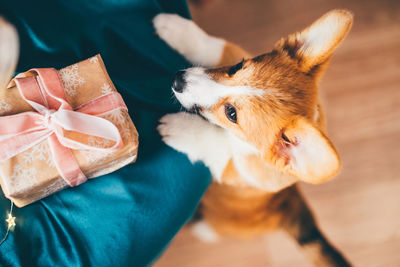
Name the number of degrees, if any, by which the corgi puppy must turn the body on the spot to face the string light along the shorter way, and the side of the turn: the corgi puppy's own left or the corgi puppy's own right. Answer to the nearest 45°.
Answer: approximately 45° to the corgi puppy's own left

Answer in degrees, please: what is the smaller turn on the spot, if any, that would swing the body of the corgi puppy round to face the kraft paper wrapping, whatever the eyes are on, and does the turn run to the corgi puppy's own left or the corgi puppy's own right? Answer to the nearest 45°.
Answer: approximately 45° to the corgi puppy's own left

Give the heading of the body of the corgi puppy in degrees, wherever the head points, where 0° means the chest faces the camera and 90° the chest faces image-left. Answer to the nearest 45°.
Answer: approximately 90°
